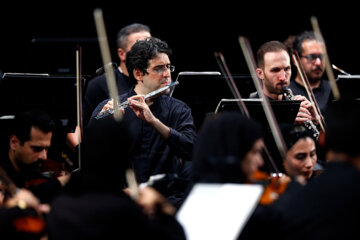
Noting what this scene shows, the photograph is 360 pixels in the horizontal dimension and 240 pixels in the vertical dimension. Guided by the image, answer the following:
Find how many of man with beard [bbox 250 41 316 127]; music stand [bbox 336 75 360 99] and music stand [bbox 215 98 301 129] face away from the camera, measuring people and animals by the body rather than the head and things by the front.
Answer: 2

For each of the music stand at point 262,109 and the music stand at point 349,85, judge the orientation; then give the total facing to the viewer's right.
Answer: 0

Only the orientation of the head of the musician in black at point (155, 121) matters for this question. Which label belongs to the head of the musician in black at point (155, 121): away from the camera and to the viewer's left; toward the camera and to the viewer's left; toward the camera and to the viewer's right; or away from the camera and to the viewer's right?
toward the camera and to the viewer's right

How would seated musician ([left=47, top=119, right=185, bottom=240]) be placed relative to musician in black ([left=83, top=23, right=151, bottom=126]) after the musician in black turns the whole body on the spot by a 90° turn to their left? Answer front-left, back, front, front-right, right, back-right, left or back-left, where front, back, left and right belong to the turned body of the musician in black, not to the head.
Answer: back-right

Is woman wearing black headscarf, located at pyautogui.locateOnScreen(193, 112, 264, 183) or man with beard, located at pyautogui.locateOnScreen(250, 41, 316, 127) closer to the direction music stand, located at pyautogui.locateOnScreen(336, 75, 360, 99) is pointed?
the man with beard

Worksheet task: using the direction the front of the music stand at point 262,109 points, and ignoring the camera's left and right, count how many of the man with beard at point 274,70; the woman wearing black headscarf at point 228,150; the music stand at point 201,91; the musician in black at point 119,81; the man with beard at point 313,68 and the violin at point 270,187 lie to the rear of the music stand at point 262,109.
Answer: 2

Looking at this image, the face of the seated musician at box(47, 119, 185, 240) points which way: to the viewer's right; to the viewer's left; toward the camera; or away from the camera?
away from the camera

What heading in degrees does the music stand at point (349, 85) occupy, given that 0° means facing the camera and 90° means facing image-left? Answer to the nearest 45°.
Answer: approximately 180°

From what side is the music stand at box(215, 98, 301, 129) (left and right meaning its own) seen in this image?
back
